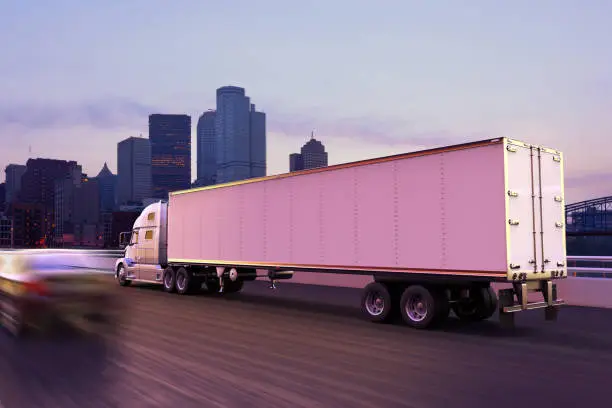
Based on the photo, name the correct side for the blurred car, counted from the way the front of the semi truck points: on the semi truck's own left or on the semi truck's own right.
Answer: on the semi truck's own left

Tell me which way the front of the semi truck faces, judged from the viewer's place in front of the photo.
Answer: facing away from the viewer and to the left of the viewer

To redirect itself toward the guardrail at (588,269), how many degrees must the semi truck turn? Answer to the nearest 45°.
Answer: approximately 90° to its right
